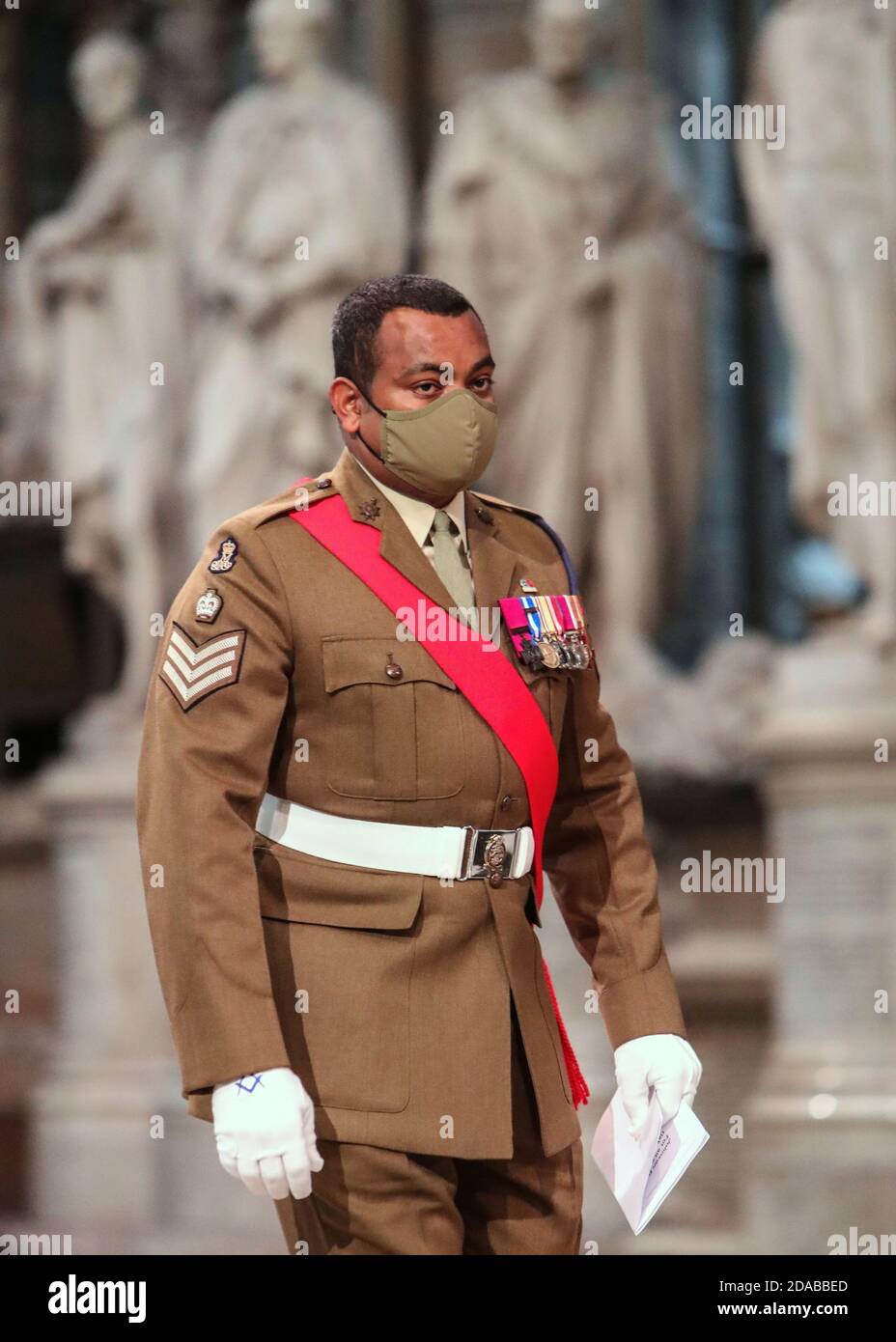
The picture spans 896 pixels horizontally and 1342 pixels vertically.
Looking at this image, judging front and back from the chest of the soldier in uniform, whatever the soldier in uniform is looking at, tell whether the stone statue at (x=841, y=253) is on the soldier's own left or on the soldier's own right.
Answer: on the soldier's own left

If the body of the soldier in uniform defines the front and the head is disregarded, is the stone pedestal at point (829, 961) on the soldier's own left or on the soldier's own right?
on the soldier's own left

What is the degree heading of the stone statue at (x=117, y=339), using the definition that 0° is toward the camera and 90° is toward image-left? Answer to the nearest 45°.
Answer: approximately 45°

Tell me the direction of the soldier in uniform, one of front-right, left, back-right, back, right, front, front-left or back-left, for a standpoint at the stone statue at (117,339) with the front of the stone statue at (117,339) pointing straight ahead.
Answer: front-left

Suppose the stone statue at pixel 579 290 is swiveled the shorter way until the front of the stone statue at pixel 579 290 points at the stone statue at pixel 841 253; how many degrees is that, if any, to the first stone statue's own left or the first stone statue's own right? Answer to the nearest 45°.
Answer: approximately 45° to the first stone statue's own left

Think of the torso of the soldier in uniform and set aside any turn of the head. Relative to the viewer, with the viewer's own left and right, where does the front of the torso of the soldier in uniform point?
facing the viewer and to the right of the viewer

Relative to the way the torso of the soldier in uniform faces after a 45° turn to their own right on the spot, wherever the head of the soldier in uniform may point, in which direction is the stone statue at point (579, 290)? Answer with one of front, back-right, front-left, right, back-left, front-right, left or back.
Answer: back

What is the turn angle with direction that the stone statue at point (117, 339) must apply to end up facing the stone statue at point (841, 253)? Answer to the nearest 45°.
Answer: approximately 90° to its left

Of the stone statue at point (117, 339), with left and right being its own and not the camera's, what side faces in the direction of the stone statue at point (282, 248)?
left

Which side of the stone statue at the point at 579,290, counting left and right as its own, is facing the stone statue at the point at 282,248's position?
right

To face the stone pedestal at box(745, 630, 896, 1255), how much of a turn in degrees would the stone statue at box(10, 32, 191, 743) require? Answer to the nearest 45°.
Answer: approximately 90° to its left
